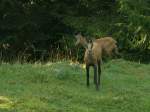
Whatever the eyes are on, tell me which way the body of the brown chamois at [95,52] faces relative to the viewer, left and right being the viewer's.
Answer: facing the viewer and to the left of the viewer
